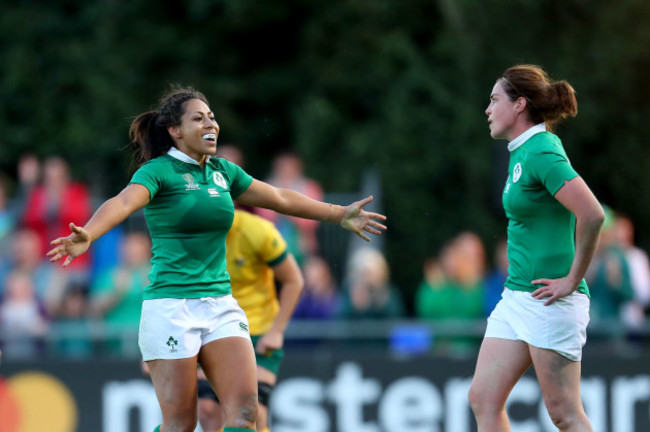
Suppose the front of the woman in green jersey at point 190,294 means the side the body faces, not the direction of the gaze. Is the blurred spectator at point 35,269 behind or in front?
behind

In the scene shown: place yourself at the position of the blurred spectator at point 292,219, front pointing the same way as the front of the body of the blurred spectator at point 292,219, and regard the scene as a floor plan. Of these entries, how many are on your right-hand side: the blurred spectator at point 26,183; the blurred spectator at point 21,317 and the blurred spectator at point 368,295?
2

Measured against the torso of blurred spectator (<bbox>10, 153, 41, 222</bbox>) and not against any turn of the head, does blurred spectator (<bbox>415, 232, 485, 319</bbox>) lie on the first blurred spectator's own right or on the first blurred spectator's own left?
on the first blurred spectator's own left

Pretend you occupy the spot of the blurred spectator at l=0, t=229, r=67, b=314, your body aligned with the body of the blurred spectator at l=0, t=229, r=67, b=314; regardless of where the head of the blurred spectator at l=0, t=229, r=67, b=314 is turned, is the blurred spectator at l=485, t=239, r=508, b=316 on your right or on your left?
on your left

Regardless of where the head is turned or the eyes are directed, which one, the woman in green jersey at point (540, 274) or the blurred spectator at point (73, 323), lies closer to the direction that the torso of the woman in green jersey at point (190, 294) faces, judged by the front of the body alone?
the woman in green jersey

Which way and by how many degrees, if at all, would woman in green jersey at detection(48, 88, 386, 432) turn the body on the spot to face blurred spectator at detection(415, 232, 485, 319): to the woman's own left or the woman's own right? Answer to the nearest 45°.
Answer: approximately 90° to the woman's own left
